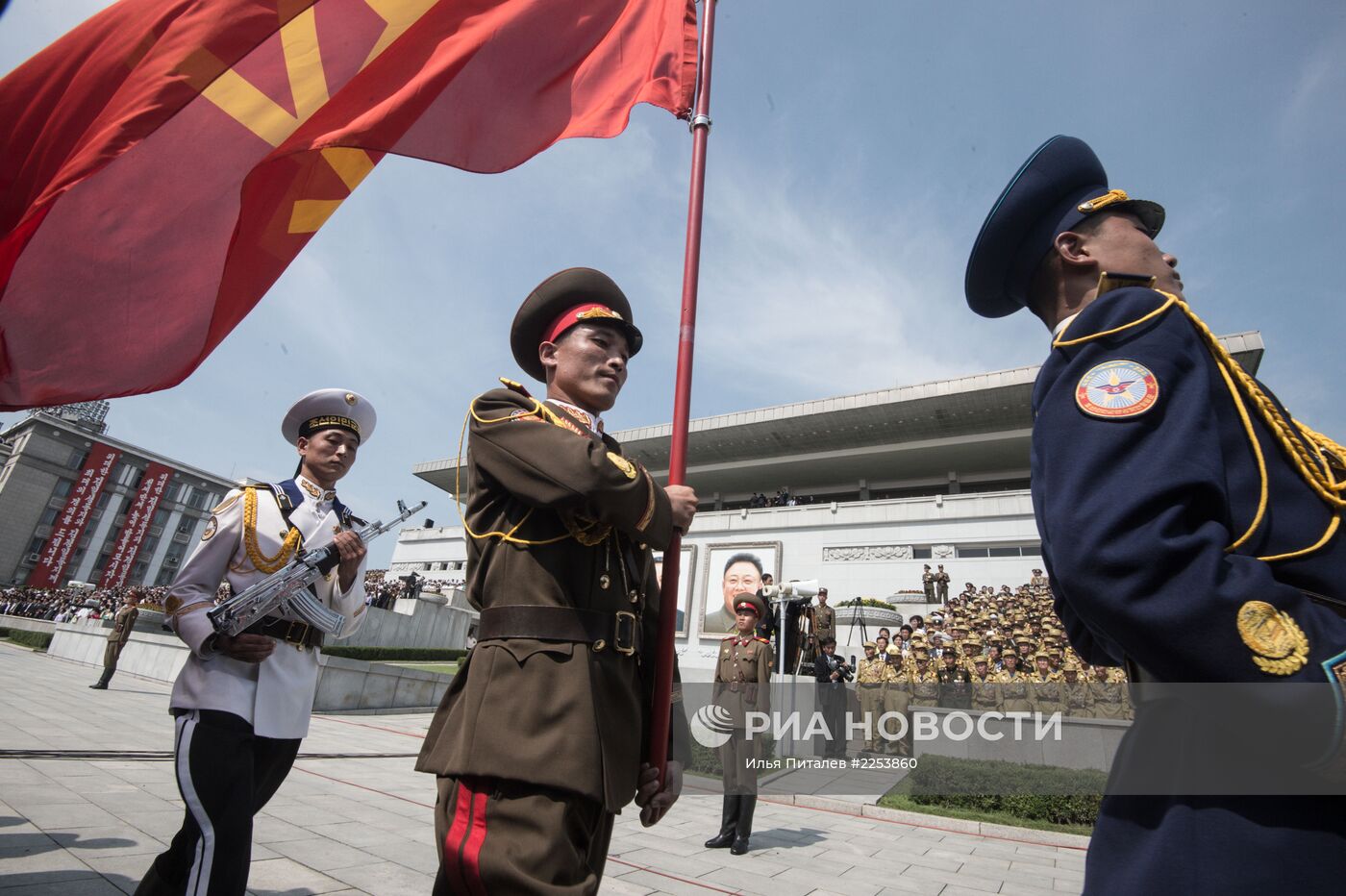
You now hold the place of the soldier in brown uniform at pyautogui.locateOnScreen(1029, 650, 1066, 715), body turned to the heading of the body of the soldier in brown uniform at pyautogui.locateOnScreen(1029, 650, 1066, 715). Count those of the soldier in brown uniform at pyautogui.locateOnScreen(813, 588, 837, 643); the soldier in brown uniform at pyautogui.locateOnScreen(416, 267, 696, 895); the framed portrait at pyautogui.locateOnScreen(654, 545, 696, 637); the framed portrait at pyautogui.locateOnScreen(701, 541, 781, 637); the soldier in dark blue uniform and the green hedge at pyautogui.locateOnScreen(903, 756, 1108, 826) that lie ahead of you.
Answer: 3

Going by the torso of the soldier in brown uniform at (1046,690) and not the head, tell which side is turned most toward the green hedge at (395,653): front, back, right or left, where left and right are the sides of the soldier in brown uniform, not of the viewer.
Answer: right

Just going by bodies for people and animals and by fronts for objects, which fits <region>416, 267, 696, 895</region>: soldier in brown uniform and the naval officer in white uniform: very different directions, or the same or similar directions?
same or similar directions

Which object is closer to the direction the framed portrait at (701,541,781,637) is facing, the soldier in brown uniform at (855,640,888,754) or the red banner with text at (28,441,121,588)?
the soldier in brown uniform

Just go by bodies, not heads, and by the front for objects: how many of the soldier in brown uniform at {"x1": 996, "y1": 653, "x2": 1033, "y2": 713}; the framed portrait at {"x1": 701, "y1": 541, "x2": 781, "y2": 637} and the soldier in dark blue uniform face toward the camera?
2

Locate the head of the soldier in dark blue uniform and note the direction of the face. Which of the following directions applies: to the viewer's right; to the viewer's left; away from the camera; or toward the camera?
to the viewer's right

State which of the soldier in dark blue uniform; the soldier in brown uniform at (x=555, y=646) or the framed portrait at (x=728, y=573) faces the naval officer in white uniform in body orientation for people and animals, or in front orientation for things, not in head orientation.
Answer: the framed portrait

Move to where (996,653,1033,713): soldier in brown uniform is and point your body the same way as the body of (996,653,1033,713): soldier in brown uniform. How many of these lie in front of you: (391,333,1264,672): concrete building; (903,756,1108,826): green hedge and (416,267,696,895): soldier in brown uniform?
2

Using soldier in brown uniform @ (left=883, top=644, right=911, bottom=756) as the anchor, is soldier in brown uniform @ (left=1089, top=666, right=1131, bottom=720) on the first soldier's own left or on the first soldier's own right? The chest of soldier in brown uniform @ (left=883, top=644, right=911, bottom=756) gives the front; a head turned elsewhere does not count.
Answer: on the first soldier's own left

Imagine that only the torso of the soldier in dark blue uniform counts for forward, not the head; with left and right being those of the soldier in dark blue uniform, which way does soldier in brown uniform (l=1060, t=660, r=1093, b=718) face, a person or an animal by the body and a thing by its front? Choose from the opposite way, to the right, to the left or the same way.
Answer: to the right

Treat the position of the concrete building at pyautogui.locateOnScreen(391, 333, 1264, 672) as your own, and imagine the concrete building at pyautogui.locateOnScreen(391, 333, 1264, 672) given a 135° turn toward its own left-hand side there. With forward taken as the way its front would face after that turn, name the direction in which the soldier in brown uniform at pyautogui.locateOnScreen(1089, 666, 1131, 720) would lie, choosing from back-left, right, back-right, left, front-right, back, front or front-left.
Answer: right

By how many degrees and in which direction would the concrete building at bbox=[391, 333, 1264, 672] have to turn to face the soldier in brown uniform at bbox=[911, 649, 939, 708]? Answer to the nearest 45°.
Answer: approximately 45° to its left

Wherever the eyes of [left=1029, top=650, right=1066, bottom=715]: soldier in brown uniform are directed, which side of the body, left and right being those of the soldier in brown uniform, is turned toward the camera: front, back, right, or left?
front

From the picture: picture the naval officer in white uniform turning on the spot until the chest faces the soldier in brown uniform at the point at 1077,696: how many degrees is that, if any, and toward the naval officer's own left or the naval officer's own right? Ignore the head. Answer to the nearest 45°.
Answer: approximately 45° to the naval officer's own left

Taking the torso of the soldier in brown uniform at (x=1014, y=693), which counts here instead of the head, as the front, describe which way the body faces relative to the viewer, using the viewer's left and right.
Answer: facing the viewer

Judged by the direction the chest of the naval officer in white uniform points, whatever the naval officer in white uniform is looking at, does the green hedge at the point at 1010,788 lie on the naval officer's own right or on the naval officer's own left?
on the naval officer's own left

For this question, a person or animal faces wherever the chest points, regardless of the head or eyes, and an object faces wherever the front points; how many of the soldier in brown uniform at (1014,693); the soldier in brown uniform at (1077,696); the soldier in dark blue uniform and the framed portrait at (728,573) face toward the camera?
3

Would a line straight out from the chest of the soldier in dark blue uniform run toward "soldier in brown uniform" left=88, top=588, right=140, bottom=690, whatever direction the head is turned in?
no

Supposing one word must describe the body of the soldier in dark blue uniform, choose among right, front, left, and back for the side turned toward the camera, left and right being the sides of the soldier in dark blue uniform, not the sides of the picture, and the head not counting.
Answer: right

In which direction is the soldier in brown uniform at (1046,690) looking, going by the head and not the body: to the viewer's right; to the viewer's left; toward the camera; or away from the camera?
toward the camera

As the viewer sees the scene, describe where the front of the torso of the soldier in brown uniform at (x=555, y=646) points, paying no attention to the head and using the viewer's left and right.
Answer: facing the viewer and to the right of the viewer
